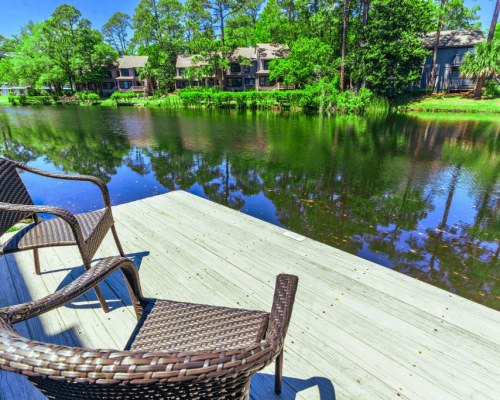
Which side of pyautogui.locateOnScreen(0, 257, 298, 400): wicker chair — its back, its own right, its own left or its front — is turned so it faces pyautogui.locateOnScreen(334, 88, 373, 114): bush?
front

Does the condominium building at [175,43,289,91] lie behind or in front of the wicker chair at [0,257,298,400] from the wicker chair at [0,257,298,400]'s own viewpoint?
in front

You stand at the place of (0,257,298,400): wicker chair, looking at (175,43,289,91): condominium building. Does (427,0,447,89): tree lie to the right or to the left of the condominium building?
right

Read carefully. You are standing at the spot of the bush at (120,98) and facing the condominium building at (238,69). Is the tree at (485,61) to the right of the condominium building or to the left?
right

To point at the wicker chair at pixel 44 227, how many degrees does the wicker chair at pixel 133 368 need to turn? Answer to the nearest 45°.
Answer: approximately 45° to its left

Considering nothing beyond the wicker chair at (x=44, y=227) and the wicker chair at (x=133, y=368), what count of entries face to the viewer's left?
0

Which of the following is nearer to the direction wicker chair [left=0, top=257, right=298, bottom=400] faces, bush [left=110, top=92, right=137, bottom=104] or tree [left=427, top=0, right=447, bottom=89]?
the tree

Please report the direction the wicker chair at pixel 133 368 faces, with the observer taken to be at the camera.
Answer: facing away from the viewer and to the right of the viewer

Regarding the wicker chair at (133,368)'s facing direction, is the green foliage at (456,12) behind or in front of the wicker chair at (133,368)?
in front

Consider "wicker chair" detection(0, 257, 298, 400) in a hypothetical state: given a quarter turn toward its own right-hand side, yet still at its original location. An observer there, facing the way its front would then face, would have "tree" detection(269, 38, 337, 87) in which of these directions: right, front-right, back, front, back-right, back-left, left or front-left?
left

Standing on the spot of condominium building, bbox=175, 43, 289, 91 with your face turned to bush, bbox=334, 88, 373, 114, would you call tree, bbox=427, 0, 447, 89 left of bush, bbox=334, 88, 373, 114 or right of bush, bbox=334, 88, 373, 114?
left

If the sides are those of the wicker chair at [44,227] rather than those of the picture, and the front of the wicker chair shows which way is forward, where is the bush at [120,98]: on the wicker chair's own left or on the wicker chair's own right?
on the wicker chair's own left

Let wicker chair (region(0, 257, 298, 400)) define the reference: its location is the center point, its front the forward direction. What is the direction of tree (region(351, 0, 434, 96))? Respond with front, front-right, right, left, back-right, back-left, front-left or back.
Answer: front
